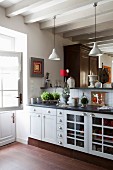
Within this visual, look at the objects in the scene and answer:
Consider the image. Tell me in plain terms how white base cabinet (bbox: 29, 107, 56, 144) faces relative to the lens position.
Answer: facing the viewer and to the left of the viewer

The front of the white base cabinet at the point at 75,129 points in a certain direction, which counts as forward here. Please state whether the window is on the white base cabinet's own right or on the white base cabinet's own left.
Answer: on the white base cabinet's own right

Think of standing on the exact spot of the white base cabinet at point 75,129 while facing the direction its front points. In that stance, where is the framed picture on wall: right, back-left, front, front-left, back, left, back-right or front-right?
right

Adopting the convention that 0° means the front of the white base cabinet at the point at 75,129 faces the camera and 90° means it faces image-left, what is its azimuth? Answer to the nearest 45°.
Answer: approximately 45°

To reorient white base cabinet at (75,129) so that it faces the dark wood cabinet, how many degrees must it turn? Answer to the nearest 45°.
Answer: approximately 135° to its right
